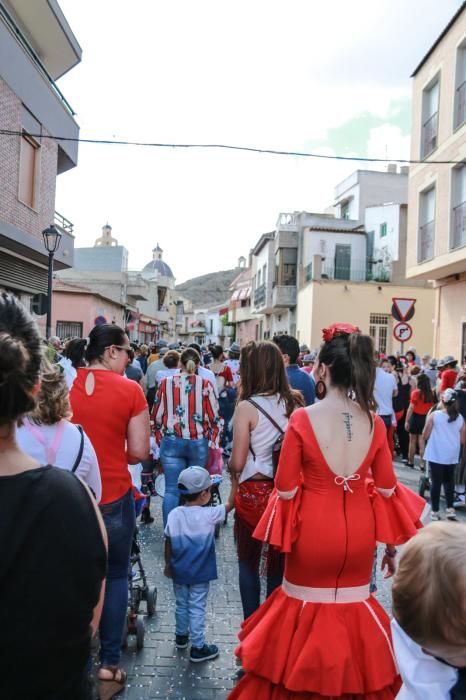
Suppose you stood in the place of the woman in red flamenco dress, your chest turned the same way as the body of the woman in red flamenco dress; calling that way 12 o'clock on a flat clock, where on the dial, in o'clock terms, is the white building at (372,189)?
The white building is roughly at 12 o'clock from the woman in red flamenco dress.

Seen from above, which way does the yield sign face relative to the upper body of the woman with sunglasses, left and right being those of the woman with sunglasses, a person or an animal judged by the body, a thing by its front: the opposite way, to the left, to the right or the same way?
the opposite way

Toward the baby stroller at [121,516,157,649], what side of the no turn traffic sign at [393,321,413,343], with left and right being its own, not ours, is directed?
front

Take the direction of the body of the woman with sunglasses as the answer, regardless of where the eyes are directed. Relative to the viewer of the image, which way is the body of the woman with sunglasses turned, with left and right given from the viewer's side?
facing away from the viewer and to the right of the viewer

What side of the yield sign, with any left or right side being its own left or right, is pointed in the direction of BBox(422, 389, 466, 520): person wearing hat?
front

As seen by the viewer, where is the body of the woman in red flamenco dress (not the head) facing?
away from the camera

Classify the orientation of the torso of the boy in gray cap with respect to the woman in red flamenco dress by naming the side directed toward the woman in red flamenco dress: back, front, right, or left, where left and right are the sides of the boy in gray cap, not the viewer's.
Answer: right

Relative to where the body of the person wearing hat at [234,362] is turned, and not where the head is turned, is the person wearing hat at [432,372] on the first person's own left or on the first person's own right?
on the first person's own right

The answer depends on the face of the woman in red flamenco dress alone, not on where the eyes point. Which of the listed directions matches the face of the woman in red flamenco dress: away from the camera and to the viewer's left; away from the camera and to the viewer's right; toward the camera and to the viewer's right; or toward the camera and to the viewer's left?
away from the camera and to the viewer's left

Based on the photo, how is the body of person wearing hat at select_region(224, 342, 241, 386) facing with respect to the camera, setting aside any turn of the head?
away from the camera

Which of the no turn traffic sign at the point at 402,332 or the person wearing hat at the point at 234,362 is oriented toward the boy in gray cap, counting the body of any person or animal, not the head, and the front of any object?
the no turn traffic sign

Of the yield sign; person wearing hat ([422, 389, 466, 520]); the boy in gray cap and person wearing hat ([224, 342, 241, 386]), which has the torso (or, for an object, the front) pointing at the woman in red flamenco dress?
the yield sign

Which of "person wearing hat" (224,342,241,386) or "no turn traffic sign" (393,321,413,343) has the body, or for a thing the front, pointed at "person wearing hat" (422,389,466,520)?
the no turn traffic sign

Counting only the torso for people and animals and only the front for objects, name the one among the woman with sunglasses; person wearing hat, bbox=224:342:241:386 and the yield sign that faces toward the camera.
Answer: the yield sign

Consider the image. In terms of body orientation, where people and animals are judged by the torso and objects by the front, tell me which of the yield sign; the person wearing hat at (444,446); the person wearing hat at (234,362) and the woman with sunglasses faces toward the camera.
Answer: the yield sign

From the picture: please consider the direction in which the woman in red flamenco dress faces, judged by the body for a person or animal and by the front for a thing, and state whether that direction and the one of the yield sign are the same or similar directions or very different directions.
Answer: very different directions
